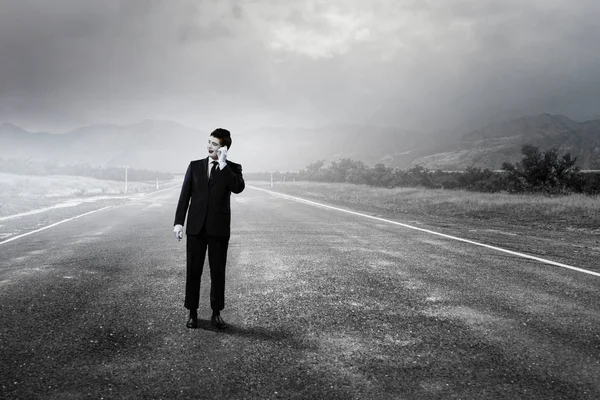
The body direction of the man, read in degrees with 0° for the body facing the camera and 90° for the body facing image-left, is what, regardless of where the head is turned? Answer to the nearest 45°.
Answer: approximately 0°

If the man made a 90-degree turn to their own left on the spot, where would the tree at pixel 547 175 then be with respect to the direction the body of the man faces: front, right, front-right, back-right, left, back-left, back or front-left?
front-left
